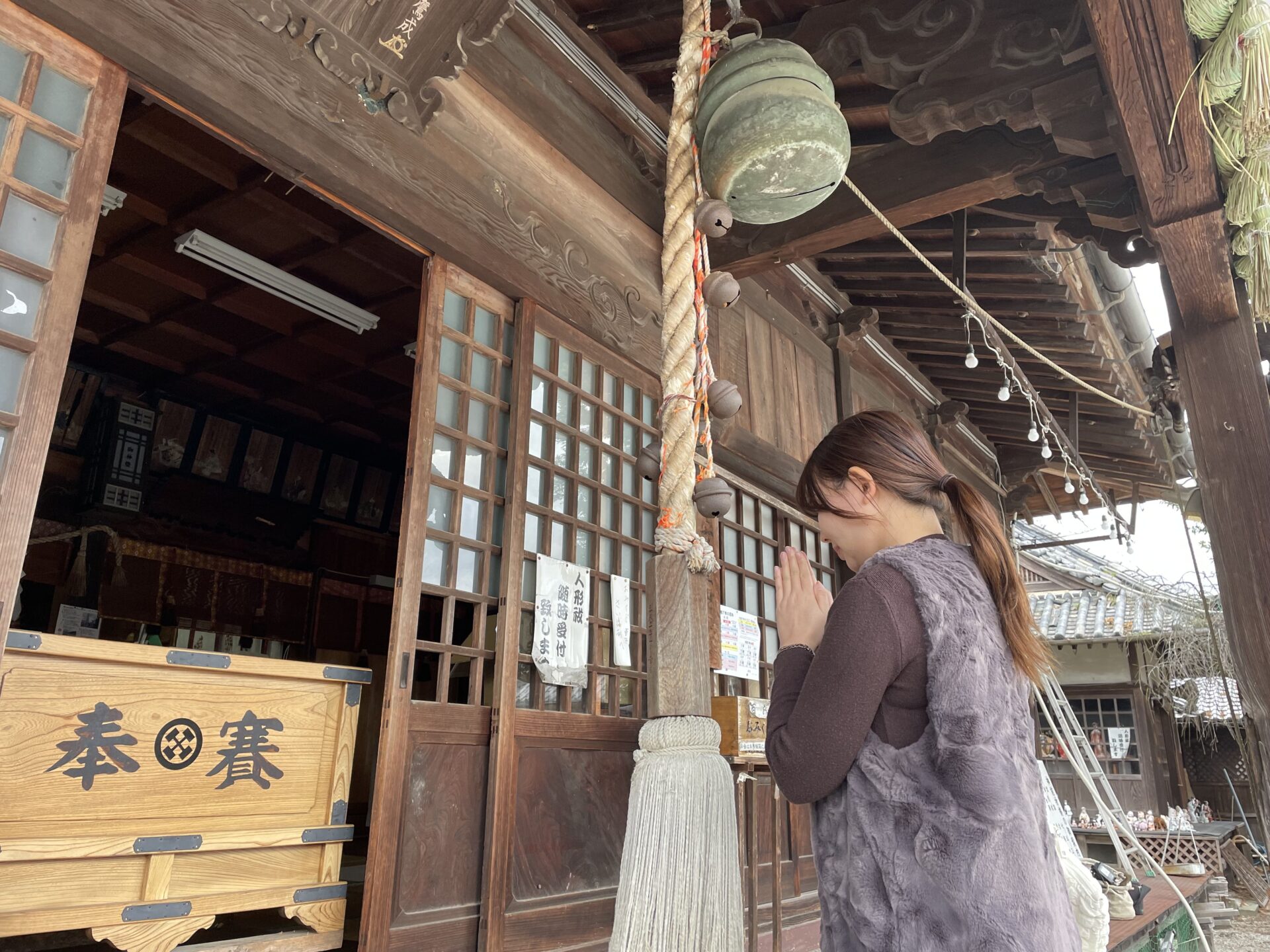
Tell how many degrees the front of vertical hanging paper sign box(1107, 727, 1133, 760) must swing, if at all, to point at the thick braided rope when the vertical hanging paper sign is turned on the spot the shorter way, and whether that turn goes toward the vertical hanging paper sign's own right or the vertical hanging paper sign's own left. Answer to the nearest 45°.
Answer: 0° — it already faces it

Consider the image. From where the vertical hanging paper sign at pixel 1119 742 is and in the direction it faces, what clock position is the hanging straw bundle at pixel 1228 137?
The hanging straw bundle is roughly at 12 o'clock from the vertical hanging paper sign.

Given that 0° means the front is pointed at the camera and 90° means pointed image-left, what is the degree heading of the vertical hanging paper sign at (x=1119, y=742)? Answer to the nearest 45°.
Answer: approximately 0°

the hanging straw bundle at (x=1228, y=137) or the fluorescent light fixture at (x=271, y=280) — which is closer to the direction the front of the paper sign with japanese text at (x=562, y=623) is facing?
the hanging straw bundle

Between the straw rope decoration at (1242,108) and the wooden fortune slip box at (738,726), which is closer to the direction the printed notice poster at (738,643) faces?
the straw rope decoration

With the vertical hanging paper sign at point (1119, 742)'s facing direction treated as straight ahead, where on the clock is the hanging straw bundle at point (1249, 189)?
The hanging straw bundle is roughly at 12 o'clock from the vertical hanging paper sign.

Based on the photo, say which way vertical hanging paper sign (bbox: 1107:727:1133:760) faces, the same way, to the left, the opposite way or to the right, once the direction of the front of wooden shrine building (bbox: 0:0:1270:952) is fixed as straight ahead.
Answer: to the right
